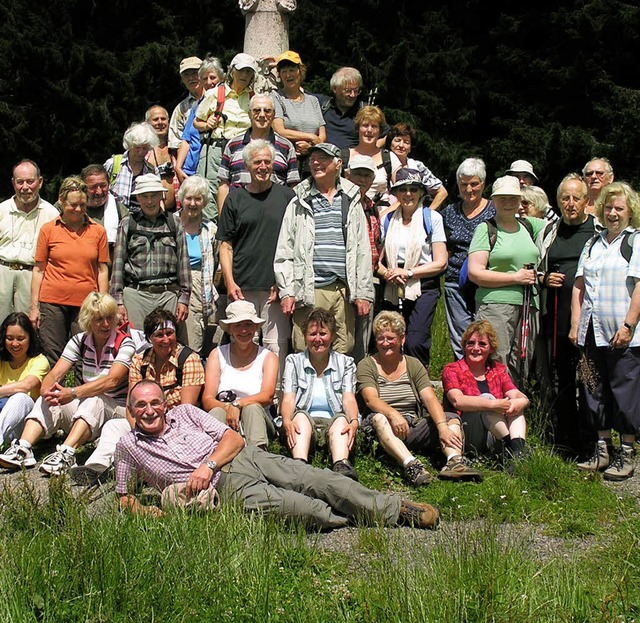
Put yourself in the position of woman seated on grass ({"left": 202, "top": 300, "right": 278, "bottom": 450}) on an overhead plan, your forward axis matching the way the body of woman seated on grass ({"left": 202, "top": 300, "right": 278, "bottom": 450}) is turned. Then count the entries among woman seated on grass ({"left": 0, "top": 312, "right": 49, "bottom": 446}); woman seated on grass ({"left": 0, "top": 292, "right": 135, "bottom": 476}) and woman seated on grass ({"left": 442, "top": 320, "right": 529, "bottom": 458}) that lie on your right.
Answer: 2

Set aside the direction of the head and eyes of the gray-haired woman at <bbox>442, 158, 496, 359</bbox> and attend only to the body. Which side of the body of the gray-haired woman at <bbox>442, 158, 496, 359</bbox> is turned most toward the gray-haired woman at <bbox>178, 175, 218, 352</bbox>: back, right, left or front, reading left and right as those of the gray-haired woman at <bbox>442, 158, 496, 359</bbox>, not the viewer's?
right

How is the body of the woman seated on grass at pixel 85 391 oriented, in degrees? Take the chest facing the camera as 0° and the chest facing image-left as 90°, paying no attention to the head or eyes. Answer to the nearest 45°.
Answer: approximately 45°

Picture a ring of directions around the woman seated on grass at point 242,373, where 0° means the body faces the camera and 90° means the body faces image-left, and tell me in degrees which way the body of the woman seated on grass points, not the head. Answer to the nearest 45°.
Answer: approximately 0°

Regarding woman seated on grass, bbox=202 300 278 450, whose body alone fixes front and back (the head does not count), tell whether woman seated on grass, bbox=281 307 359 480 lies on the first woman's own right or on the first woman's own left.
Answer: on the first woman's own left

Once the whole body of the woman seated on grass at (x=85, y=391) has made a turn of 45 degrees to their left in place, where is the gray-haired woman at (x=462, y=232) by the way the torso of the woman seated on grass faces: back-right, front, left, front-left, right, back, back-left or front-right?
left

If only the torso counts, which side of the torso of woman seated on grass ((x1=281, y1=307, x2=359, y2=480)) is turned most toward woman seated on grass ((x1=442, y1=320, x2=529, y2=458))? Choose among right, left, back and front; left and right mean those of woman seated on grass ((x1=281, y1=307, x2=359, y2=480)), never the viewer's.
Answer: left

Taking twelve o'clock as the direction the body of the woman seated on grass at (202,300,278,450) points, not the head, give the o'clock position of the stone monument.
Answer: The stone monument is roughly at 6 o'clock from the woman seated on grass.

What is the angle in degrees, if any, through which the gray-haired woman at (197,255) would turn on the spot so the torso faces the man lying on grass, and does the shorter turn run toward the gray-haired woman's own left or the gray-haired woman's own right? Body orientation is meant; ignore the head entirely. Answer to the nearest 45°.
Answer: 0° — they already face them

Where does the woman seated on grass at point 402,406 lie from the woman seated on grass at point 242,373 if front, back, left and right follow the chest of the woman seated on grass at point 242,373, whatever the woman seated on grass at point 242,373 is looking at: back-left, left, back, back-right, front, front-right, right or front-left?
left
